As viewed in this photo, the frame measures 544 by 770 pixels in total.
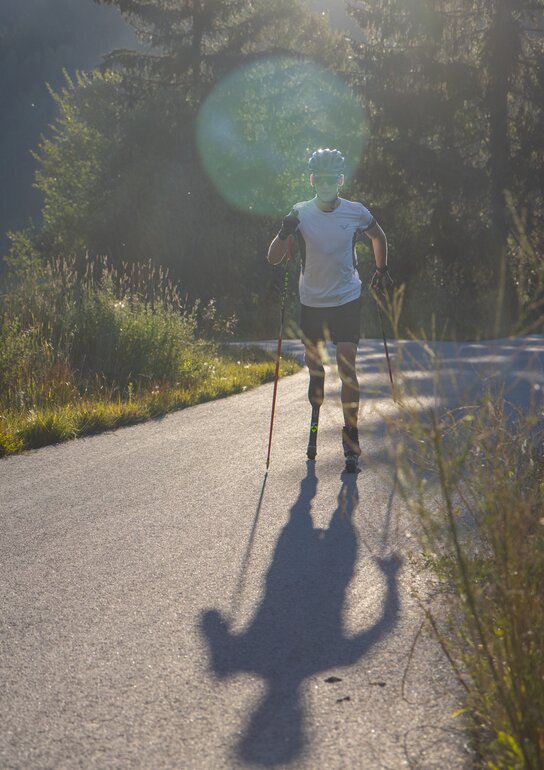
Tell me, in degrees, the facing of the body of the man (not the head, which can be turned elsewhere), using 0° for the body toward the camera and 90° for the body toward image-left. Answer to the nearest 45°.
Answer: approximately 0°

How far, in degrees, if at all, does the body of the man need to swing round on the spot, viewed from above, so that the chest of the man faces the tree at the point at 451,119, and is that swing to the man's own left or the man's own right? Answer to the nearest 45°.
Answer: approximately 180°
